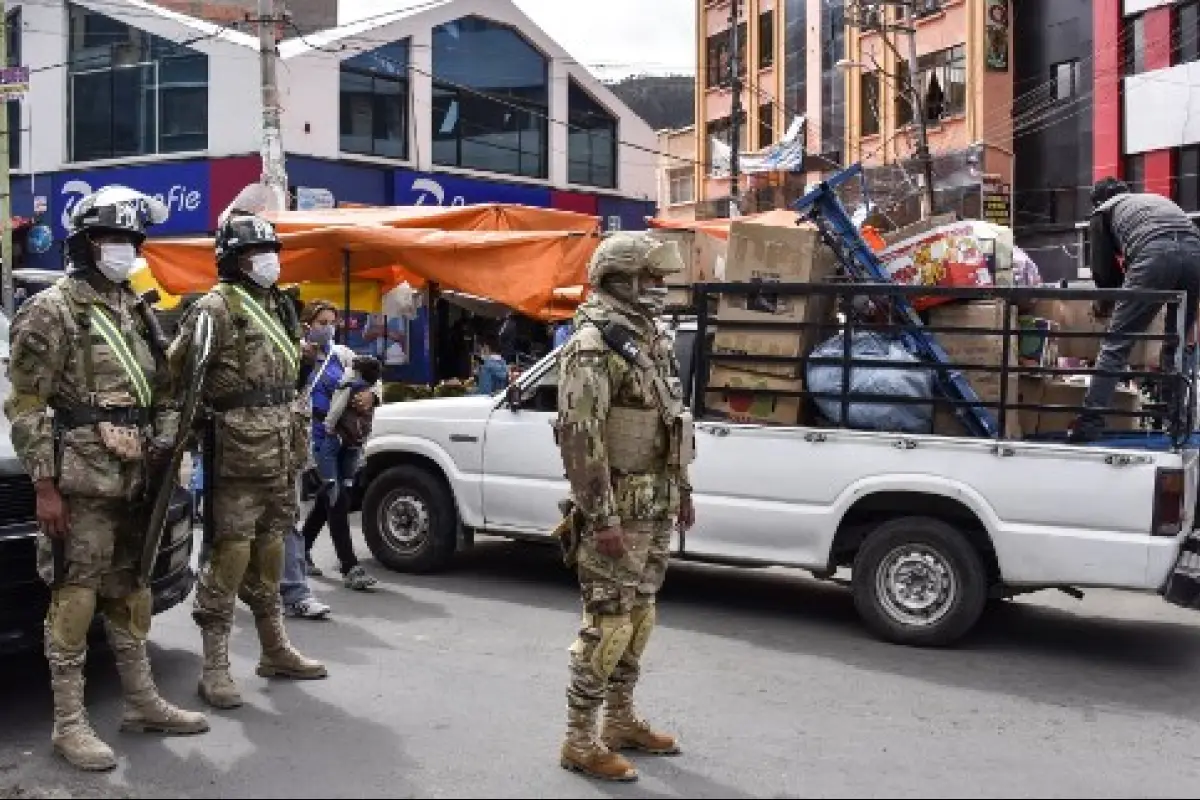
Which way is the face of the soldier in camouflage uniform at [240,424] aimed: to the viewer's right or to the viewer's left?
to the viewer's right

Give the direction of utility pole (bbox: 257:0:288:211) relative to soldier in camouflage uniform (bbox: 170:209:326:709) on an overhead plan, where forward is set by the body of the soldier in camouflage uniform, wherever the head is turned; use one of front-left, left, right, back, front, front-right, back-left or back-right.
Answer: back-left

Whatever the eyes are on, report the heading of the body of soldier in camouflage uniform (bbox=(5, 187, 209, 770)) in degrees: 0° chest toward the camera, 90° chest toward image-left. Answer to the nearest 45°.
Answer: approximately 315°

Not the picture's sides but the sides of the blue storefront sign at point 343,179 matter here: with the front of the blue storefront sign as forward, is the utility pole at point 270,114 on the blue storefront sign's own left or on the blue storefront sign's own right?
on the blue storefront sign's own right

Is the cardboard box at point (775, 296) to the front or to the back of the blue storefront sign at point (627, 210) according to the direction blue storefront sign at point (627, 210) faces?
to the front

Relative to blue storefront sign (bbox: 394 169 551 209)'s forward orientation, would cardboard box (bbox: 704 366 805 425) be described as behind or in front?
in front

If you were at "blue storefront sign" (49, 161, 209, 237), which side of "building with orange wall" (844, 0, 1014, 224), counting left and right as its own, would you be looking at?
front

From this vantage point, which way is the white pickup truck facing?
to the viewer's left

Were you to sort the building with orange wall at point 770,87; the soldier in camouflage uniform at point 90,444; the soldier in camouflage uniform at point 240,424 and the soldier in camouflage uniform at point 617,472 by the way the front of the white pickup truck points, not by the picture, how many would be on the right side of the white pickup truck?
1

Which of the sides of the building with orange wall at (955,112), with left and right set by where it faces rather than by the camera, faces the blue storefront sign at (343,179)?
front

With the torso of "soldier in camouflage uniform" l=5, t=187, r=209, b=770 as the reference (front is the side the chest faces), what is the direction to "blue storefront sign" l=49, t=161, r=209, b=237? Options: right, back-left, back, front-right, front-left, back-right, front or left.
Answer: back-left

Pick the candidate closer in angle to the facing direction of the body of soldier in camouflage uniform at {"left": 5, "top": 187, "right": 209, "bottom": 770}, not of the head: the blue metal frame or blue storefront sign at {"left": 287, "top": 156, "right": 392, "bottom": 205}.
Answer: the blue metal frame

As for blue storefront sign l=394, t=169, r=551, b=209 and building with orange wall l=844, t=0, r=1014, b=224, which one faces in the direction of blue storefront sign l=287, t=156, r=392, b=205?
the building with orange wall
